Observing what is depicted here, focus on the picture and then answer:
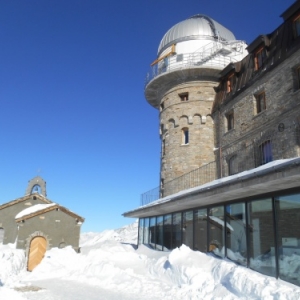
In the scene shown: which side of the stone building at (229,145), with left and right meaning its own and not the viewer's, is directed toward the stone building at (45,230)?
right

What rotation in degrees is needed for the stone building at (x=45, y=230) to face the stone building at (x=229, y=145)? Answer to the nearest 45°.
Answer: approximately 45° to its left

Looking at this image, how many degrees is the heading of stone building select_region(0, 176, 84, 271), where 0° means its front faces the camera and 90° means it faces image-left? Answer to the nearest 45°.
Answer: approximately 0°
